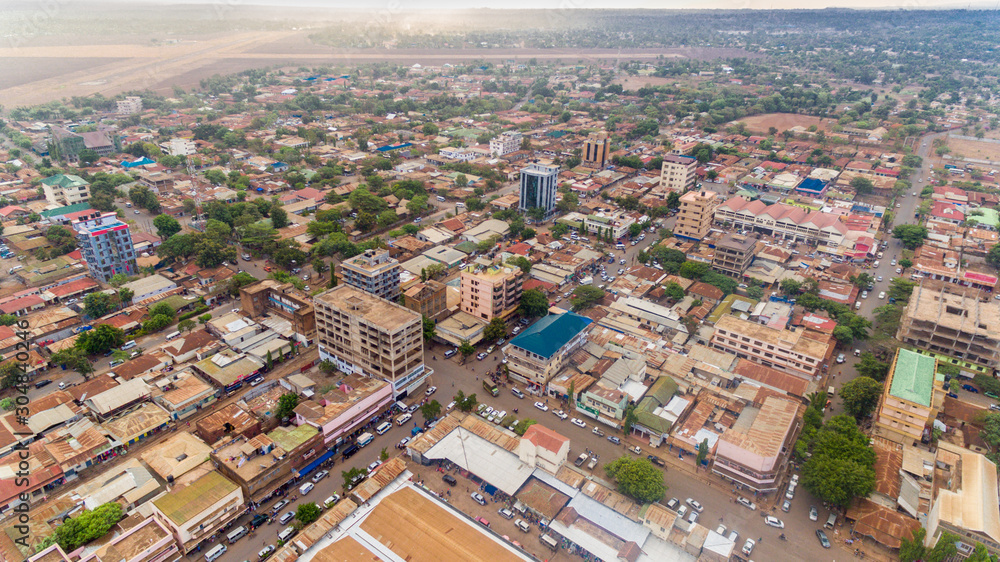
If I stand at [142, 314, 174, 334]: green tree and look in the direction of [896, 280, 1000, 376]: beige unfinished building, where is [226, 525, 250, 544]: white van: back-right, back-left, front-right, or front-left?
front-right

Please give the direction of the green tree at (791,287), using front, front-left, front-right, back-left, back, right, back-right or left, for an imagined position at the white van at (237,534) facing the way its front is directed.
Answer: front-right

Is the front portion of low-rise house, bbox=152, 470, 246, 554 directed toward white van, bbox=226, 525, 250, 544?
yes

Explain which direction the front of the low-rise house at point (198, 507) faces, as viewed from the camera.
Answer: facing the viewer and to the right of the viewer

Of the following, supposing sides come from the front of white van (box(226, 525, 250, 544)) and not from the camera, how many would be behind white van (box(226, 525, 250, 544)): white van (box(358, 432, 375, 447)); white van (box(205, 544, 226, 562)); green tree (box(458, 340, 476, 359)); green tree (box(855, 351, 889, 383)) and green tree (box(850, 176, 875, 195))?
1

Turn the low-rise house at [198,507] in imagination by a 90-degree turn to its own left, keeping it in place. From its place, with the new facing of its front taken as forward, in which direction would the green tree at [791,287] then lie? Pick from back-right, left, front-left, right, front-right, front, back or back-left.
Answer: front-right

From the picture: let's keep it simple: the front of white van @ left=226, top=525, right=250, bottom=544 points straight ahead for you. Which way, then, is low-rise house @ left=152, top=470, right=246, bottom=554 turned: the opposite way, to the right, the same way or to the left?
to the right

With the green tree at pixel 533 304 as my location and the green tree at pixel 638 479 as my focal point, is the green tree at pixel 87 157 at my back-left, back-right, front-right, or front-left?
back-right

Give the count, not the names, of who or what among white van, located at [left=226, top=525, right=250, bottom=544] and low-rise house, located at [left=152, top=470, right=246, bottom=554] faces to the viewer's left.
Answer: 0

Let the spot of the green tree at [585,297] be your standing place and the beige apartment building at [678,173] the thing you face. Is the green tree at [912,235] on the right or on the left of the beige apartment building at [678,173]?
right

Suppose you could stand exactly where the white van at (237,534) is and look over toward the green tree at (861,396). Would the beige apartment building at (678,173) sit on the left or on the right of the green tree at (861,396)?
left

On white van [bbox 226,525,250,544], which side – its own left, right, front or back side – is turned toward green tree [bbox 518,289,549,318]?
front

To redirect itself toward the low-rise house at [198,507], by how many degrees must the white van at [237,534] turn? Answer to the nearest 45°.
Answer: approximately 90° to its left

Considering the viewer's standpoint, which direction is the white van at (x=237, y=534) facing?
facing away from the viewer and to the right of the viewer

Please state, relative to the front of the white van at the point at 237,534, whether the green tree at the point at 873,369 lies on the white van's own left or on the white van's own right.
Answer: on the white van's own right

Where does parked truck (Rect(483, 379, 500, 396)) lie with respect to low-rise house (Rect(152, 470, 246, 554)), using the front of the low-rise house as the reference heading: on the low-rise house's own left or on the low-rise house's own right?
on the low-rise house's own left
